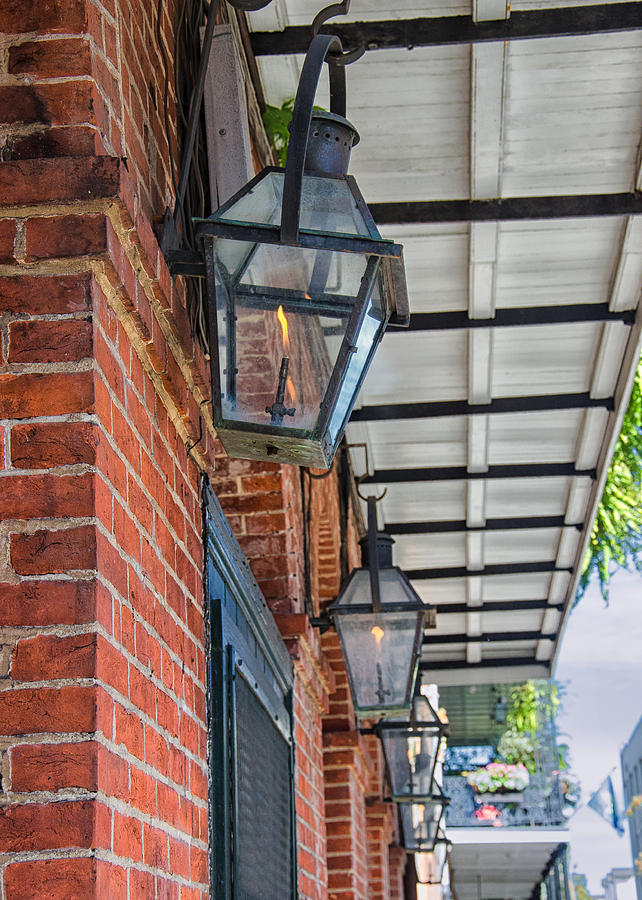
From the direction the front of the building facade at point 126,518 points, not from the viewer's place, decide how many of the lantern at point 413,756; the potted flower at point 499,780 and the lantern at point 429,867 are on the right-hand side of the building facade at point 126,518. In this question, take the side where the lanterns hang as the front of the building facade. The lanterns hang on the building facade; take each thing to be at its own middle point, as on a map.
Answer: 0

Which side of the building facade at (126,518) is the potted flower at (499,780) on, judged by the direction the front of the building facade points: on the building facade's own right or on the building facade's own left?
on the building facade's own left

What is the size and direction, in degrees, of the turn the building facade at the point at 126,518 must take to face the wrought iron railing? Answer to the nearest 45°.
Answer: approximately 90° to its left

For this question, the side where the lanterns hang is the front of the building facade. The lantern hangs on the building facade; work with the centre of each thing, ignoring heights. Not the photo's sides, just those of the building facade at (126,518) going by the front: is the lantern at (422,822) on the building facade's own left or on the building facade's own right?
on the building facade's own left

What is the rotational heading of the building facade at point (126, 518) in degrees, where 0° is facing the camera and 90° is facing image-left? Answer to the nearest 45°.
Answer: approximately 270°
